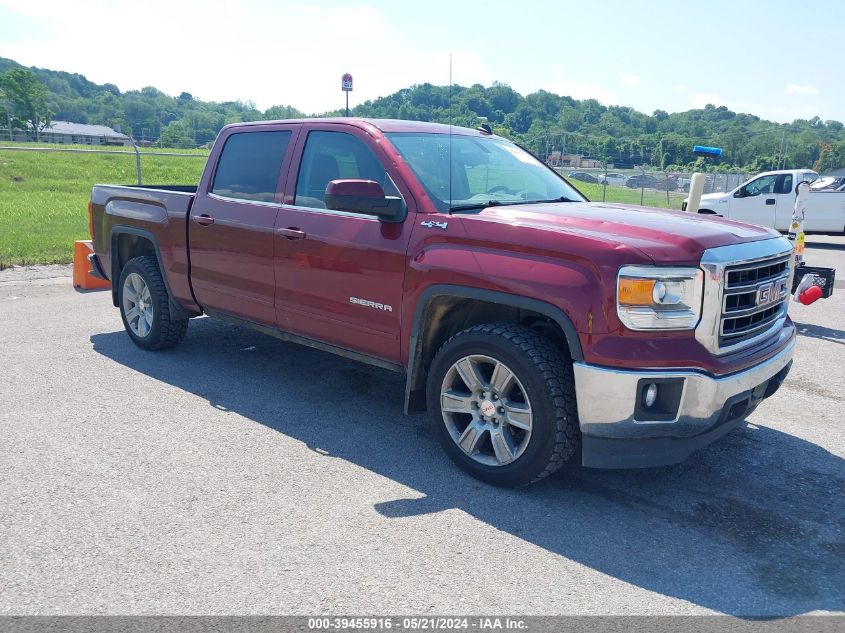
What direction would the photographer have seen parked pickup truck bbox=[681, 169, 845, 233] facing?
facing to the left of the viewer

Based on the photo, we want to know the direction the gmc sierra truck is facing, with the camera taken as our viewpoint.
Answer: facing the viewer and to the right of the viewer

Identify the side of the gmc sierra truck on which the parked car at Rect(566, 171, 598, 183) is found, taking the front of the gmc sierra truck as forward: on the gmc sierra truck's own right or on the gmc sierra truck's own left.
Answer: on the gmc sierra truck's own left

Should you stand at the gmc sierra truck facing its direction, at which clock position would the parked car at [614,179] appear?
The parked car is roughly at 8 o'clock from the gmc sierra truck.

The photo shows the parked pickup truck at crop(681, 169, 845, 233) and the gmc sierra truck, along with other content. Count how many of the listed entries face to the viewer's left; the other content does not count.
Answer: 1

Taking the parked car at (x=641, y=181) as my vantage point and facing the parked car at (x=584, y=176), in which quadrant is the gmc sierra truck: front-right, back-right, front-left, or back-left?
front-left

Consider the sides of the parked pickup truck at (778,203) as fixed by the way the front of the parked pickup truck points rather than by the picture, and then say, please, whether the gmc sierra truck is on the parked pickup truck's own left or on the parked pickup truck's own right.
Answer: on the parked pickup truck's own left

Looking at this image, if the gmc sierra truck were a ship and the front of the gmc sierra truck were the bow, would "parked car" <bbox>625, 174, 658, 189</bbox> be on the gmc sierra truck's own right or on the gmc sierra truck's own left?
on the gmc sierra truck's own left

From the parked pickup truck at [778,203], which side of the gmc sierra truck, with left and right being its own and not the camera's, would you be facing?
left

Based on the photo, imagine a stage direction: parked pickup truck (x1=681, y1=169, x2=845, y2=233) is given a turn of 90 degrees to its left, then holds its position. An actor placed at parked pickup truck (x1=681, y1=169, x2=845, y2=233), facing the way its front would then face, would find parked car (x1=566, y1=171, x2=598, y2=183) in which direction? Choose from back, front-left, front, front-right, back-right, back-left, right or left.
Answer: back-right
